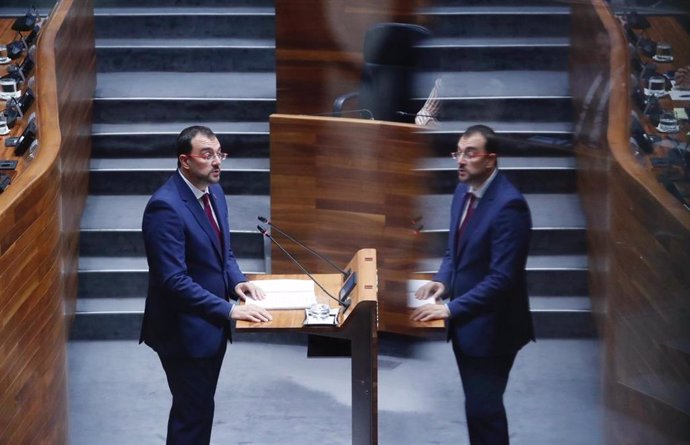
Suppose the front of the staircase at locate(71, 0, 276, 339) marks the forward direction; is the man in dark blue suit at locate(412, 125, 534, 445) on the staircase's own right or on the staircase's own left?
on the staircase's own left

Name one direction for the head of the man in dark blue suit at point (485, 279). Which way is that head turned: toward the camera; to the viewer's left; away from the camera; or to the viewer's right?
to the viewer's left

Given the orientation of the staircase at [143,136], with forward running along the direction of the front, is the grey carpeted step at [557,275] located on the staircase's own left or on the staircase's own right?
on the staircase's own left

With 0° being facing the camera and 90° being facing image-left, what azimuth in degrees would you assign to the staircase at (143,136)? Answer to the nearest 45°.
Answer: approximately 0°
